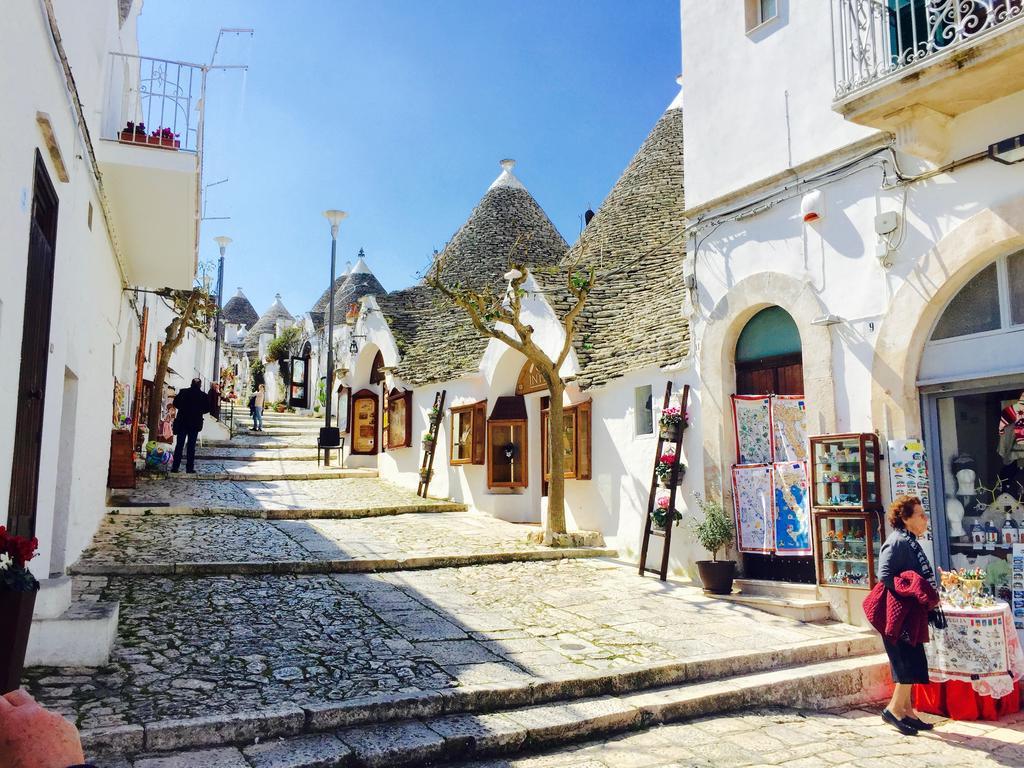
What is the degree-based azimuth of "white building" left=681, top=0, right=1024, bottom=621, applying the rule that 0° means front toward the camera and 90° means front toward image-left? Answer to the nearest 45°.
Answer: approximately 45°

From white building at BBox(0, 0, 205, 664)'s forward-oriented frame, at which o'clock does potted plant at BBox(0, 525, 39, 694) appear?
The potted plant is roughly at 3 o'clock from the white building.

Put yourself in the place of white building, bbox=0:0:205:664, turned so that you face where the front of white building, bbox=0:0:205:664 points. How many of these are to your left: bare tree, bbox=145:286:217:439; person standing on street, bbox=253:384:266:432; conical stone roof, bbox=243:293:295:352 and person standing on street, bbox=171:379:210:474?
4

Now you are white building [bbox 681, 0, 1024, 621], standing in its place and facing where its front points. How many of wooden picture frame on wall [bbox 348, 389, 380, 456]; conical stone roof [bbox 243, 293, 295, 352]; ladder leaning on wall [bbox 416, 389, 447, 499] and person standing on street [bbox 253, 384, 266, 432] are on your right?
4

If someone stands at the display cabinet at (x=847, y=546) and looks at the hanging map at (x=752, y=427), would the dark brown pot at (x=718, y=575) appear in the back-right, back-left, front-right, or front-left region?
front-left

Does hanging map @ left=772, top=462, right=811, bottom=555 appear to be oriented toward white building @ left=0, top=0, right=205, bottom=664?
yes

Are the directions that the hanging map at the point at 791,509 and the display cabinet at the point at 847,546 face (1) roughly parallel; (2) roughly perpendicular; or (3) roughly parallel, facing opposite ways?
roughly parallel

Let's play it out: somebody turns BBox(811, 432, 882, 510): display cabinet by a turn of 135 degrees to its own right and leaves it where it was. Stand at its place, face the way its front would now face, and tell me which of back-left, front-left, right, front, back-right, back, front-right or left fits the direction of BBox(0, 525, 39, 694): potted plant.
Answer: back-left

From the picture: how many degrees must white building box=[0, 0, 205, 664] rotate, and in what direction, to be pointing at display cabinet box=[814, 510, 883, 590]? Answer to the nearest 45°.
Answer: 0° — it already faces it

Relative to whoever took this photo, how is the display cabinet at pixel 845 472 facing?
facing the viewer and to the left of the viewer

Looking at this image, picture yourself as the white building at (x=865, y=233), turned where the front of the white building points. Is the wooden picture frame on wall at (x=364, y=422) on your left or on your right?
on your right

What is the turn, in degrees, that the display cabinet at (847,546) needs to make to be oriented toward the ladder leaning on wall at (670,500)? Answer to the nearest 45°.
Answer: approximately 90° to its right

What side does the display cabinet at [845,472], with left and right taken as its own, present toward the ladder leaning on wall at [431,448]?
right
